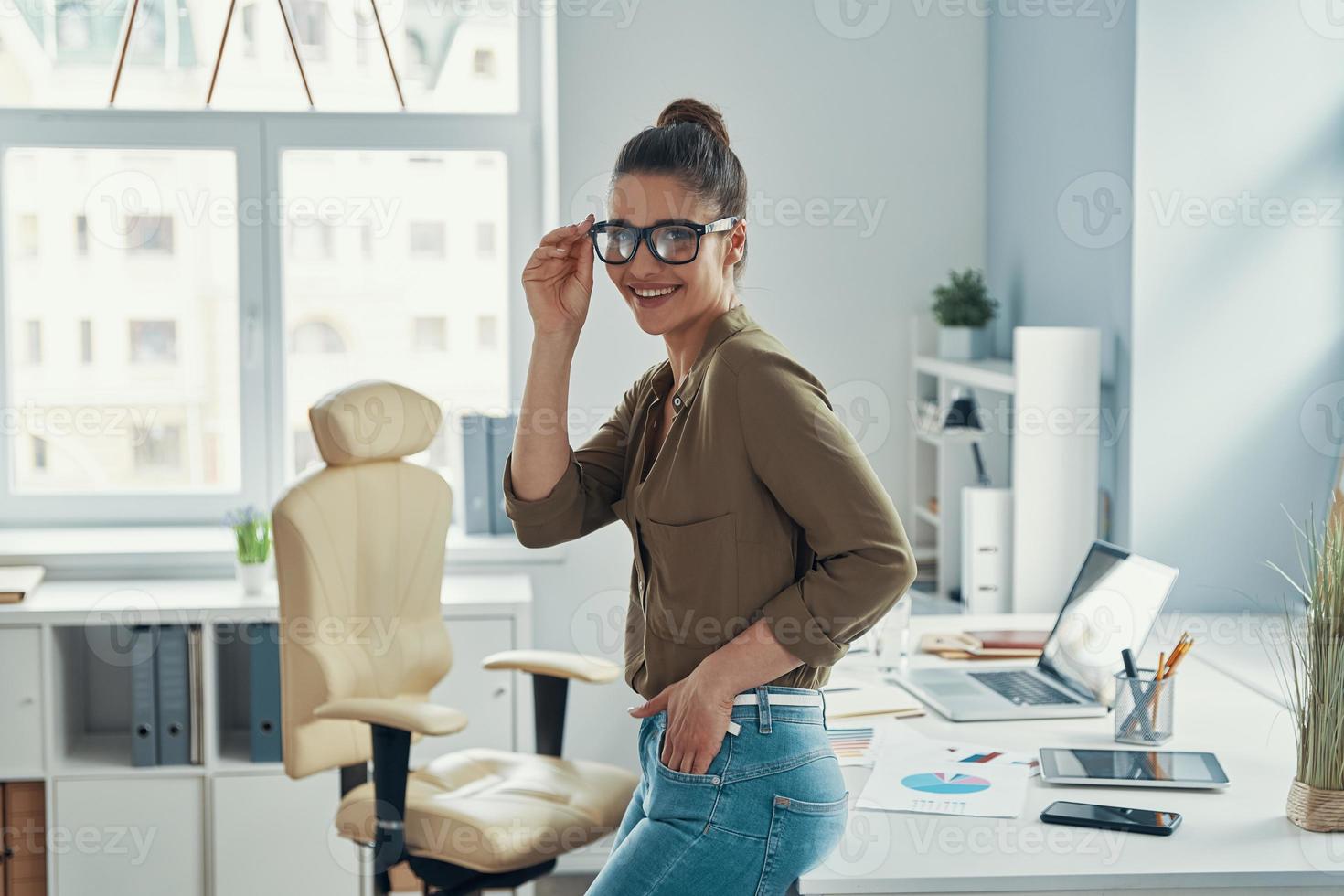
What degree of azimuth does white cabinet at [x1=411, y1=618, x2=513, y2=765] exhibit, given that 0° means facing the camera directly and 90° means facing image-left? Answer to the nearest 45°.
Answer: approximately 0°

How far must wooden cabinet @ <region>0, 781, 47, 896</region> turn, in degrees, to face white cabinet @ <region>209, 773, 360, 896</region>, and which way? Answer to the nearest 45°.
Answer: approximately 45° to its left

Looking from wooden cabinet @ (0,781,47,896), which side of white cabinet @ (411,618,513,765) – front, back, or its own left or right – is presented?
right

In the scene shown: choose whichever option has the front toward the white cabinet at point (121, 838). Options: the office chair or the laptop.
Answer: the laptop

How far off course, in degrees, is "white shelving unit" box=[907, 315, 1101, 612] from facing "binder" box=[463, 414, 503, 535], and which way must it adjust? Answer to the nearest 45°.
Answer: approximately 45° to its right

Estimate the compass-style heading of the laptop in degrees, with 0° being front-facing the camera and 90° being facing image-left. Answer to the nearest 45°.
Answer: approximately 90°

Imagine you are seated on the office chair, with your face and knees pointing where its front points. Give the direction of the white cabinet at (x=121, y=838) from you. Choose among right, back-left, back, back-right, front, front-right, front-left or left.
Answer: back
